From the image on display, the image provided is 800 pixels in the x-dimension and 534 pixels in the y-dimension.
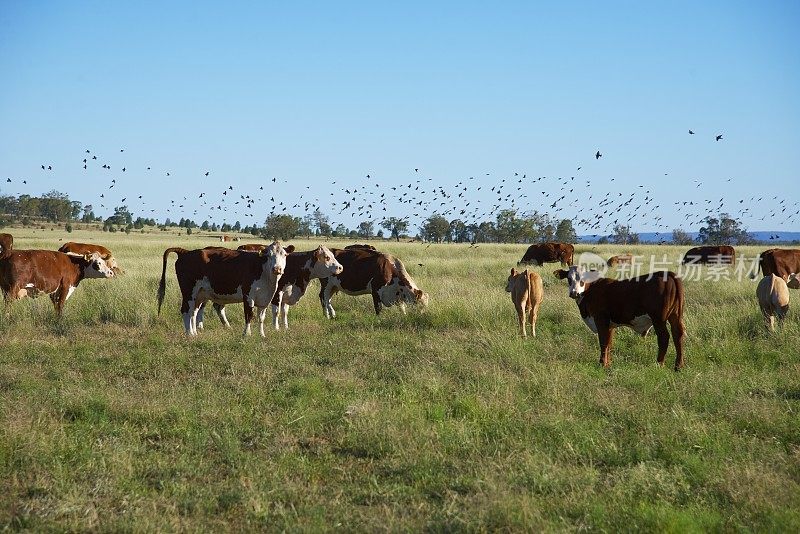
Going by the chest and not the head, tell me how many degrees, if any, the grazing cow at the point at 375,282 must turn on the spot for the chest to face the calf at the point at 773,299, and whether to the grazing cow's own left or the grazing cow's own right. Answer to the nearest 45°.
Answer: approximately 45° to the grazing cow's own right

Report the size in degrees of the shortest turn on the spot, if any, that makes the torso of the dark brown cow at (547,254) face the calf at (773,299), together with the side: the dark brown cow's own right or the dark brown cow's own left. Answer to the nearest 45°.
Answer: approximately 90° to the dark brown cow's own left

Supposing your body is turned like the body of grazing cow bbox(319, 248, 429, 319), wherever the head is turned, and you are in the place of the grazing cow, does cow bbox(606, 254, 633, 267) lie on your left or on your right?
on your left

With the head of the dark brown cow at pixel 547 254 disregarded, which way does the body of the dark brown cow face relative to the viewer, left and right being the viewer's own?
facing to the left of the viewer

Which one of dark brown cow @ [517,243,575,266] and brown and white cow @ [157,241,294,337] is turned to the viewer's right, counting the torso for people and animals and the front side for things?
the brown and white cow

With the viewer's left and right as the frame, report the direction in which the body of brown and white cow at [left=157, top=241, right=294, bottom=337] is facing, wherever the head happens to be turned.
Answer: facing to the right of the viewer

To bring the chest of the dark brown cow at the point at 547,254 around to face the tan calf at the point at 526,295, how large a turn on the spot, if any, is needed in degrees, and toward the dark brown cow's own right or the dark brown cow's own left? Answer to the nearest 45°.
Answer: approximately 90° to the dark brown cow's own left

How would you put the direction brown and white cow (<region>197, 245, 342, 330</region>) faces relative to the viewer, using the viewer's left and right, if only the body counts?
facing to the right of the viewer

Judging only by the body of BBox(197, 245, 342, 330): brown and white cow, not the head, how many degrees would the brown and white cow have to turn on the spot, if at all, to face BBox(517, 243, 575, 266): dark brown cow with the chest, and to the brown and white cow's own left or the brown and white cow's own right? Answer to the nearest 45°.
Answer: approximately 45° to the brown and white cow's own left

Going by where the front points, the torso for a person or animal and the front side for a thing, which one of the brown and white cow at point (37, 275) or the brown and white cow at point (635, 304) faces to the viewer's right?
the brown and white cow at point (37, 275)

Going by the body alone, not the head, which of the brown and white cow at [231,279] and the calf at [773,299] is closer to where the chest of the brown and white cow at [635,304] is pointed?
the brown and white cow

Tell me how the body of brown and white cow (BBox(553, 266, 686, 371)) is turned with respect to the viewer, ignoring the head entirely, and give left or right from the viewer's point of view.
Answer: facing to the left of the viewer

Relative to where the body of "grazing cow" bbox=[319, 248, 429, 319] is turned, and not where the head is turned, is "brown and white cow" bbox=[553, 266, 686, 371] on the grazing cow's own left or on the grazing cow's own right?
on the grazing cow's own right

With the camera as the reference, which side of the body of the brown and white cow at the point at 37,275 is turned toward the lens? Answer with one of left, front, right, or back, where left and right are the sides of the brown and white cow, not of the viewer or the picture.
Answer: right

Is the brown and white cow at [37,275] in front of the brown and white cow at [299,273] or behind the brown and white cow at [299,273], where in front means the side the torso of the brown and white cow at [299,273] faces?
behind

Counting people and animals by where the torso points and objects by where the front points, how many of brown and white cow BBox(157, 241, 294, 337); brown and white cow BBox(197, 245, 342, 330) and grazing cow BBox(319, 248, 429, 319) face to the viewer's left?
0

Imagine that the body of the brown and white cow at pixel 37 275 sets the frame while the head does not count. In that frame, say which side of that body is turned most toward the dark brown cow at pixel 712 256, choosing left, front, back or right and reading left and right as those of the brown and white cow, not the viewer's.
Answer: front

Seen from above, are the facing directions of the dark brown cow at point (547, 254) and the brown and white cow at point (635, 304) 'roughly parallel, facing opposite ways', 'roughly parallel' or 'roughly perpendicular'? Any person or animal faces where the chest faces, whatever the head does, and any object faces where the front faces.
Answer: roughly parallel

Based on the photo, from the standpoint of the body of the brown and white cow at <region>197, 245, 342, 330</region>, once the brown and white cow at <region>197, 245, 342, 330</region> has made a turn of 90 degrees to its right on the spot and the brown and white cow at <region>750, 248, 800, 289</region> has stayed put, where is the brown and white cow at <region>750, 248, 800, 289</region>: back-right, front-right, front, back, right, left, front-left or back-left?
left

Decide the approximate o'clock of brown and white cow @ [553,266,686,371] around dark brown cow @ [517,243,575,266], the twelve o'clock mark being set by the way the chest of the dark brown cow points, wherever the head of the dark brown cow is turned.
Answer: The brown and white cow is roughly at 9 o'clock from the dark brown cow.
